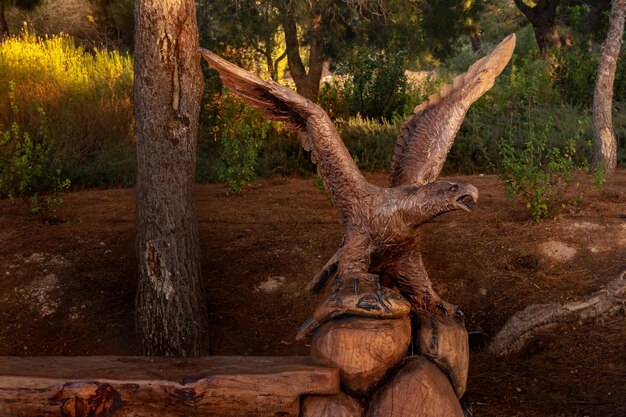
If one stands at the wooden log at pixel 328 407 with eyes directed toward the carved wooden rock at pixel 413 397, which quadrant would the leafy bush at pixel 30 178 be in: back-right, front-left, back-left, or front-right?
back-left

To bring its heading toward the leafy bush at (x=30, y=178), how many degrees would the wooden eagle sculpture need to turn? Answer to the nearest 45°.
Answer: approximately 180°

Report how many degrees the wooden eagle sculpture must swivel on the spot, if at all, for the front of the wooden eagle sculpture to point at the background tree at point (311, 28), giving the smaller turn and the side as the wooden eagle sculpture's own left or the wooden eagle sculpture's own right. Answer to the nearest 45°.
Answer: approximately 135° to the wooden eagle sculpture's own left

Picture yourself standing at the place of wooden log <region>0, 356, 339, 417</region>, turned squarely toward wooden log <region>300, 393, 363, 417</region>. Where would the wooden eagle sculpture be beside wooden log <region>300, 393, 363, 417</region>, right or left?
left

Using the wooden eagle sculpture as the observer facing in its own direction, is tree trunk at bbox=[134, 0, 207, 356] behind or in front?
behind

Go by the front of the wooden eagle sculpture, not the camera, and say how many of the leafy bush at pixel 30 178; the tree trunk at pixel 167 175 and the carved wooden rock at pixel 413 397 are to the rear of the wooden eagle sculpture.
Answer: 2

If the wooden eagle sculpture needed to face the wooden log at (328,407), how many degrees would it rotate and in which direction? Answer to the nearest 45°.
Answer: approximately 45° to its right

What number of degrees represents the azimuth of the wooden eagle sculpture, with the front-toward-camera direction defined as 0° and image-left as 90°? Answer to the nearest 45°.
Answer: approximately 315°

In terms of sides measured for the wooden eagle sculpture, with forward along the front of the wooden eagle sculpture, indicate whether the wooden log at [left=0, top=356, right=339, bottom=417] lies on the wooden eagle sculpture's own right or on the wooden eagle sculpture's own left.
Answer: on the wooden eagle sculpture's own right
